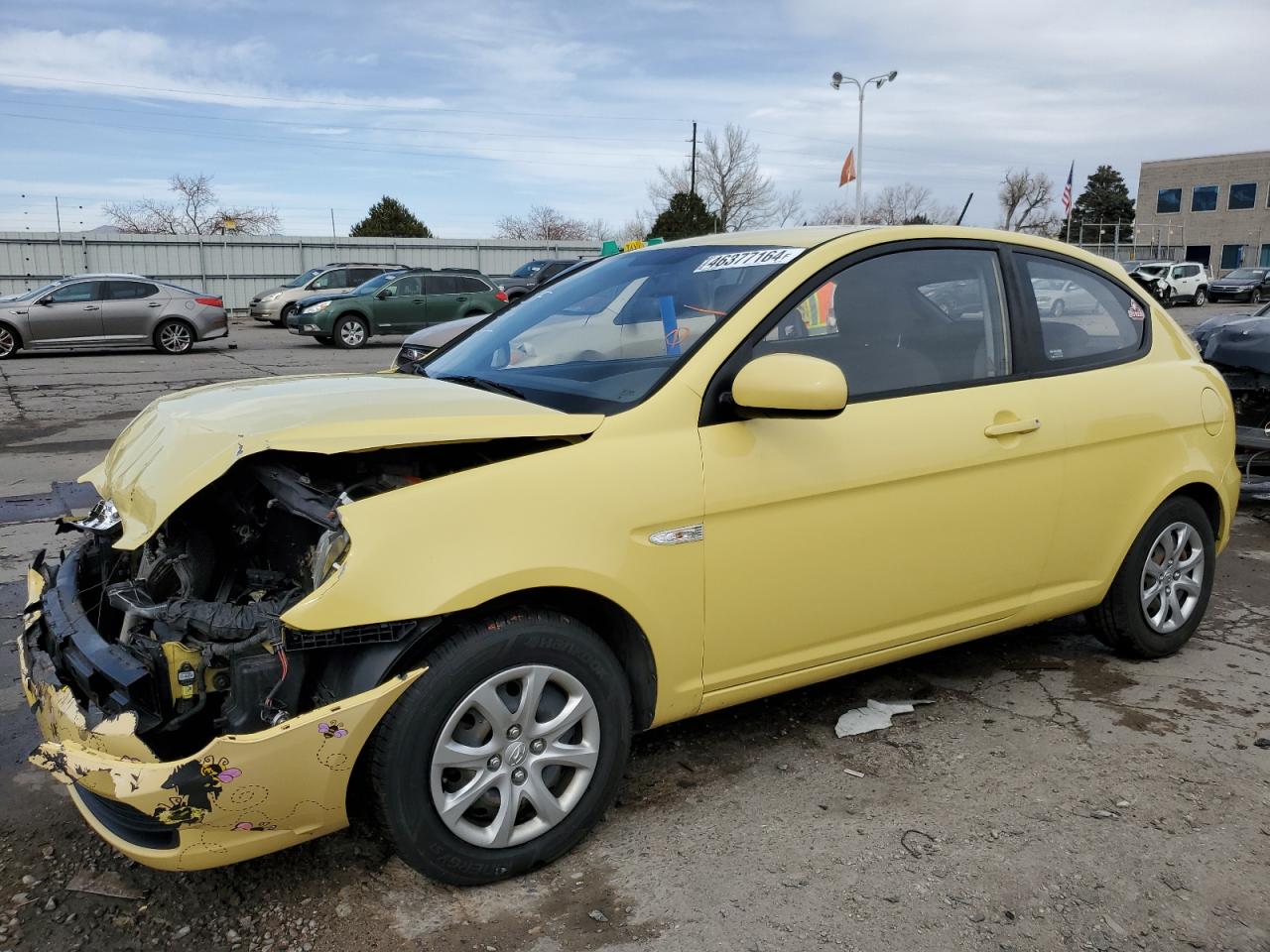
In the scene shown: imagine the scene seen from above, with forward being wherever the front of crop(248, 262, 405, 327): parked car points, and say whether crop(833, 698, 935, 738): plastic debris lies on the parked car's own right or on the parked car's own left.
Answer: on the parked car's own left

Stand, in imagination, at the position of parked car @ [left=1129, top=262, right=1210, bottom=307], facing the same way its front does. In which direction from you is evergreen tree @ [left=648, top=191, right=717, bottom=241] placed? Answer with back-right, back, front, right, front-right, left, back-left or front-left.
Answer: front-right

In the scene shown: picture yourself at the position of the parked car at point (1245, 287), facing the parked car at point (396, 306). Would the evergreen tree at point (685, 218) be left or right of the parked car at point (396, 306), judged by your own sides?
right

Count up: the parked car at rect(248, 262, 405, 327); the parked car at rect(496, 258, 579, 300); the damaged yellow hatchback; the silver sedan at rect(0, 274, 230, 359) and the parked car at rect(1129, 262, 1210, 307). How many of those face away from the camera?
0

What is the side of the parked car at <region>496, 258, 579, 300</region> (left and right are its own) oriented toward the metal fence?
right

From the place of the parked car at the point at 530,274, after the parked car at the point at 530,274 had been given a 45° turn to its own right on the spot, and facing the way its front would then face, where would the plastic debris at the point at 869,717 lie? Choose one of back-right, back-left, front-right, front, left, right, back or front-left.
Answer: left

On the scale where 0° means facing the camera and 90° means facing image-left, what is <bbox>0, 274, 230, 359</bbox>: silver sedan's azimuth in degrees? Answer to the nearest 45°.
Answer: approximately 90°

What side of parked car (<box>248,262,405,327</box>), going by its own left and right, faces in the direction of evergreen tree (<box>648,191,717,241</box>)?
back

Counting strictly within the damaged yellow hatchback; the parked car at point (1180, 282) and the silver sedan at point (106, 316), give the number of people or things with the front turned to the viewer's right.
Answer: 0

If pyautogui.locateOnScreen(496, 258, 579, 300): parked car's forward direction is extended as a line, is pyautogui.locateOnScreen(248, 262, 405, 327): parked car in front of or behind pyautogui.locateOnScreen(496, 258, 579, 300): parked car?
in front

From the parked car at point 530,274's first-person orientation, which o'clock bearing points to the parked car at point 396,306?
the parked car at point 396,306 is roughly at 11 o'clock from the parked car at point 530,274.

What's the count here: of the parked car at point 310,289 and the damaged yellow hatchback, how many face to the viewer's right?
0

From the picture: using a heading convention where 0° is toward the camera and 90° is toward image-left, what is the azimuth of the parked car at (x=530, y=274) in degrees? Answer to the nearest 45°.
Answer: approximately 45°

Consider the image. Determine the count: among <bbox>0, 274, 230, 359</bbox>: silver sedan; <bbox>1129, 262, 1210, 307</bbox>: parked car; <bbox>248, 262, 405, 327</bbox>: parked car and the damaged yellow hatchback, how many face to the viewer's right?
0

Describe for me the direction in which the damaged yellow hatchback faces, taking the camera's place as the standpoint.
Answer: facing the viewer and to the left of the viewer

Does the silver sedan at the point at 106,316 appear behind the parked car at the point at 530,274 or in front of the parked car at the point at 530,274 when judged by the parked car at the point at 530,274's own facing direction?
in front

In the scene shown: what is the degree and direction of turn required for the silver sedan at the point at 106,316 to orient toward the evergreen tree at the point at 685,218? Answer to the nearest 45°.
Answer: approximately 135° to its right

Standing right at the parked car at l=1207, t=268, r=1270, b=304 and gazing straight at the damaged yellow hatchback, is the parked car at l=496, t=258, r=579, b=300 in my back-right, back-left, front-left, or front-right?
front-right

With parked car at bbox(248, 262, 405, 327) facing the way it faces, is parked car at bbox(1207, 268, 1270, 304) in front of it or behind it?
behind

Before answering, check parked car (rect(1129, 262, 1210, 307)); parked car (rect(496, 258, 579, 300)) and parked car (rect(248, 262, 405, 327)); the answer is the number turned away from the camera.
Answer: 0
